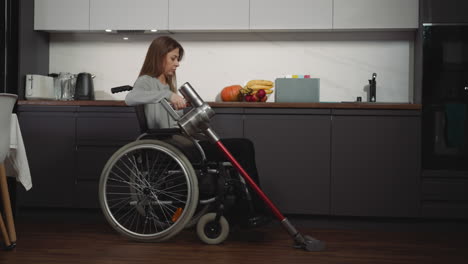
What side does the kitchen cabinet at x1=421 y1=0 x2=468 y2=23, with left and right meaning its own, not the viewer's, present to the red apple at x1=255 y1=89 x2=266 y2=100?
right

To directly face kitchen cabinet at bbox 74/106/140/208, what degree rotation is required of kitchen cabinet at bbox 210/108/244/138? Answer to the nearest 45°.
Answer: approximately 90° to its right

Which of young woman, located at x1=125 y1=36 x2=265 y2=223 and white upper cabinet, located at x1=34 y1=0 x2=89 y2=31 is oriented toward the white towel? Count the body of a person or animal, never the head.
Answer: the white upper cabinet

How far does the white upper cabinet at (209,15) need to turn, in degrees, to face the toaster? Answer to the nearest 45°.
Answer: approximately 90° to its right

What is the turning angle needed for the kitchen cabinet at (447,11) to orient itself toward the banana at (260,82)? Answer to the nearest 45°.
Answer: approximately 90° to its right

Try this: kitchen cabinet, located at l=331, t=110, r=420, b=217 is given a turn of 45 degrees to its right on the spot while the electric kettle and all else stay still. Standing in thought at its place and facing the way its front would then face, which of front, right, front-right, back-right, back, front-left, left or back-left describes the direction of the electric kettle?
front-right

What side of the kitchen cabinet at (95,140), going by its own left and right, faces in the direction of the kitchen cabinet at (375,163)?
left

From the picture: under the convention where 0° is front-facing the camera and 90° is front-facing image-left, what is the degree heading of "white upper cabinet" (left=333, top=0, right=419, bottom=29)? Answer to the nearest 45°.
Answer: approximately 0°

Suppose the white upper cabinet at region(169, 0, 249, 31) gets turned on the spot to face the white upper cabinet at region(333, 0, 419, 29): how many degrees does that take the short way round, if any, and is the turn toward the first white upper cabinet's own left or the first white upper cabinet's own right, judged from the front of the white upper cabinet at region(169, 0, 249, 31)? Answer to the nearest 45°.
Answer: approximately 90° to the first white upper cabinet's own left

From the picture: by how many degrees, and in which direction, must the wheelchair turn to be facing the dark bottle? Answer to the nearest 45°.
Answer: approximately 45° to its left

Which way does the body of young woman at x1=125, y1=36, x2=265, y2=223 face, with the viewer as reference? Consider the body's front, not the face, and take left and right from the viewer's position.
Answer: facing to the right of the viewer

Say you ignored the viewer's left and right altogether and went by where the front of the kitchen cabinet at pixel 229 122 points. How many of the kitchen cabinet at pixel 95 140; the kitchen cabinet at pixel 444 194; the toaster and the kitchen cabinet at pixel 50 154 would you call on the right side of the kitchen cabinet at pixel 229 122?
3
